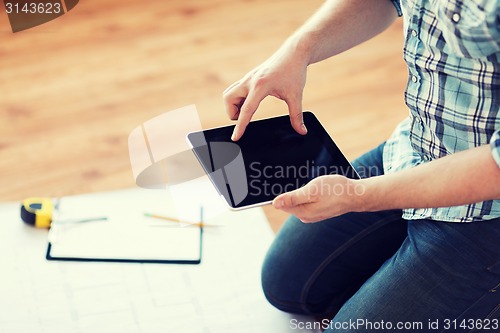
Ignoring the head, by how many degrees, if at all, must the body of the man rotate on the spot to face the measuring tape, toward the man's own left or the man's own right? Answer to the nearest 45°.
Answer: approximately 45° to the man's own right

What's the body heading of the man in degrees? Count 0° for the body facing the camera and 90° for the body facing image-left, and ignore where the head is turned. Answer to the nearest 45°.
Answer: approximately 45°
